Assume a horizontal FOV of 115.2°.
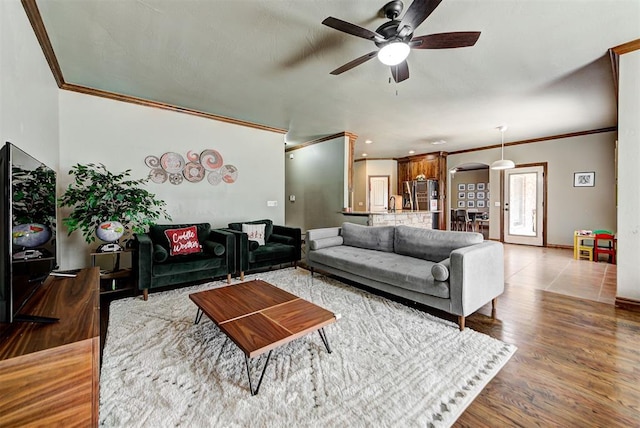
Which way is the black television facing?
to the viewer's right

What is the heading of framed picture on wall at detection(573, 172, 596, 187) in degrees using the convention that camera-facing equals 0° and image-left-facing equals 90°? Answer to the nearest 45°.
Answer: approximately 0°

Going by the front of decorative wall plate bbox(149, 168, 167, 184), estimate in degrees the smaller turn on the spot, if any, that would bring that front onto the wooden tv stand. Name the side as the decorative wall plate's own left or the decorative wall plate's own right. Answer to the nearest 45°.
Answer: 0° — it already faces it

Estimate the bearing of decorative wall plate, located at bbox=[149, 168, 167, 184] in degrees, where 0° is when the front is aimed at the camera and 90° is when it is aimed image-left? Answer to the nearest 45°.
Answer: approximately 0°

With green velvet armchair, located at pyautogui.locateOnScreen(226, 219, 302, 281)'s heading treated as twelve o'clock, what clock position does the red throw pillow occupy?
The red throw pillow is roughly at 4 o'clock from the green velvet armchair.

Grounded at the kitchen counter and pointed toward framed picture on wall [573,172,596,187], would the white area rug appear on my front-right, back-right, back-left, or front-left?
back-right

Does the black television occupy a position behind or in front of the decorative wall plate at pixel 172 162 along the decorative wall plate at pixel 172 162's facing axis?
in front
